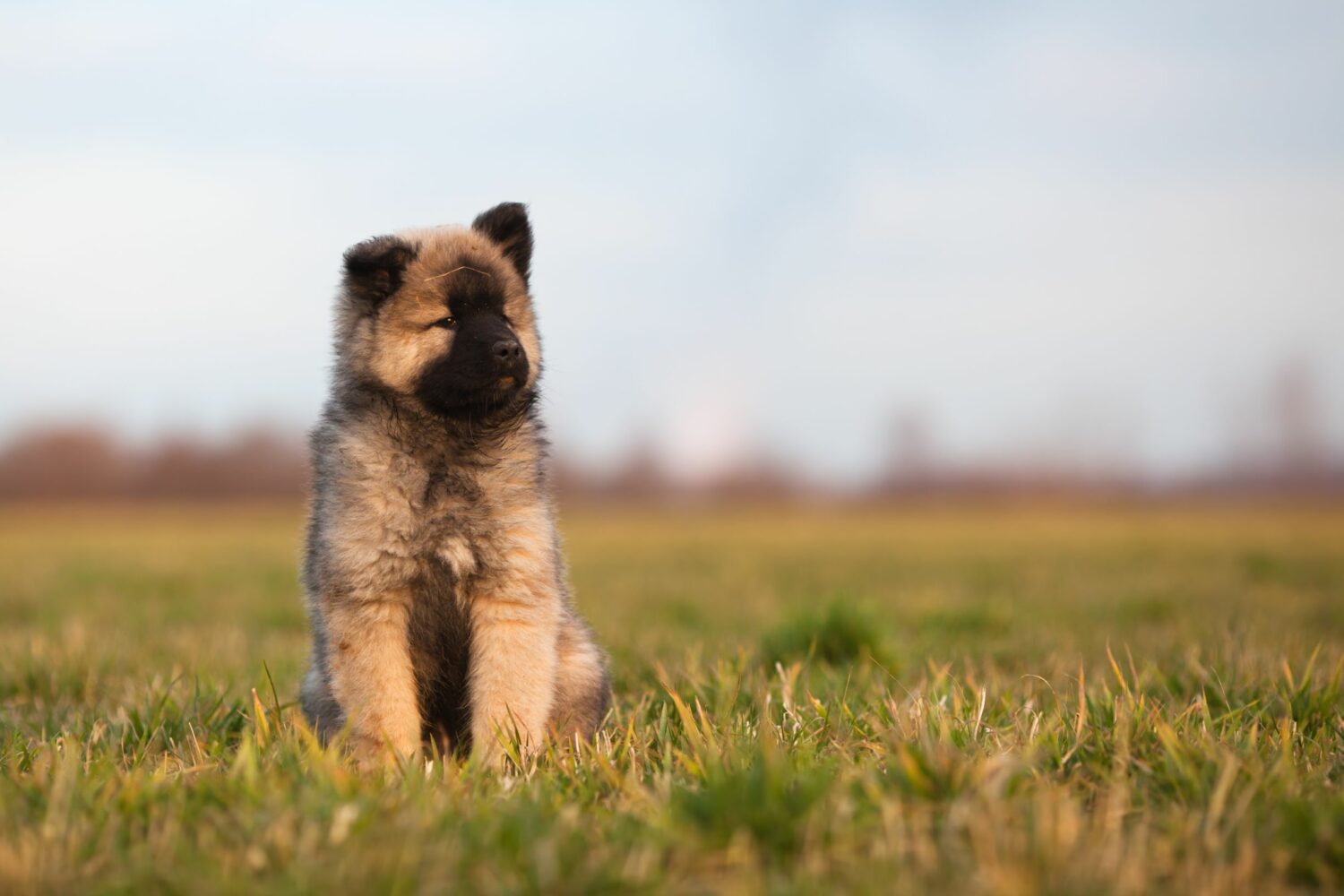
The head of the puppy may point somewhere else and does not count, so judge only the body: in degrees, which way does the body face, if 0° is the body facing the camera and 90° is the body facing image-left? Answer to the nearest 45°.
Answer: approximately 0°
